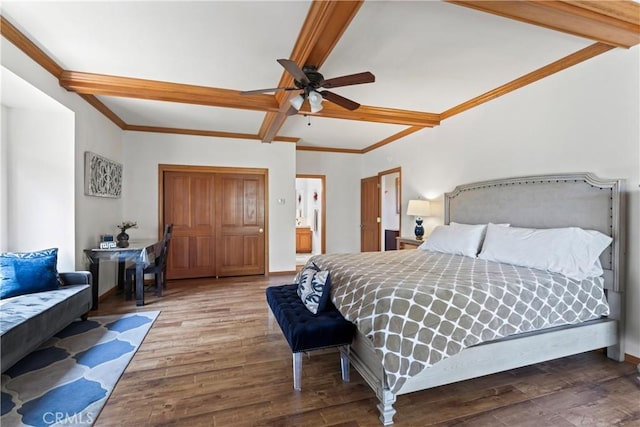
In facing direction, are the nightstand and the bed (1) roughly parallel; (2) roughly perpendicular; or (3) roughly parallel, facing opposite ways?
roughly parallel

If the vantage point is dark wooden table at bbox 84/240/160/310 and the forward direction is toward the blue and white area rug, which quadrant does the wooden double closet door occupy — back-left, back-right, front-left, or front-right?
back-left

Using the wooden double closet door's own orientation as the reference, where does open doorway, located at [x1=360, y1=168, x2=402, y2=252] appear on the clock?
The open doorway is roughly at 9 o'clock from the wooden double closet door.

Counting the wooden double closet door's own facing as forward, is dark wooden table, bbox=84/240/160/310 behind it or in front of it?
in front

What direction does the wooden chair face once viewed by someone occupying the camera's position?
facing to the left of the viewer

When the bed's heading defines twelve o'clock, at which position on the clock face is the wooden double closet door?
The wooden double closet door is roughly at 2 o'clock from the bed.

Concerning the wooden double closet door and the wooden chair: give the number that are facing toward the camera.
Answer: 1

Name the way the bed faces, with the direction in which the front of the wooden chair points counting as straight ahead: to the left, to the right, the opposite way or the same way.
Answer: the same way

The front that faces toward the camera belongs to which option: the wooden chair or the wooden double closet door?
the wooden double closet door

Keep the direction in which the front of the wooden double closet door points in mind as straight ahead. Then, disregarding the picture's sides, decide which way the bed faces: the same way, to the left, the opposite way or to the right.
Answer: to the right

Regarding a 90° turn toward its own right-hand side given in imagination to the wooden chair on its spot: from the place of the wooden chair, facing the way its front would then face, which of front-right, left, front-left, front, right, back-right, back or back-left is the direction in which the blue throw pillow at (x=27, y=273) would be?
back-left

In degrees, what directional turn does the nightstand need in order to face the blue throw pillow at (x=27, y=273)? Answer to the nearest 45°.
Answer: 0° — it already faces it

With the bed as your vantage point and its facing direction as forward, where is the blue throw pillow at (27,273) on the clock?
The blue throw pillow is roughly at 1 o'clock from the bed.

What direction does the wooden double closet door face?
toward the camera

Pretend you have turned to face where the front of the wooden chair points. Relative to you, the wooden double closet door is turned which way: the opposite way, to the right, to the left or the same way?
to the left

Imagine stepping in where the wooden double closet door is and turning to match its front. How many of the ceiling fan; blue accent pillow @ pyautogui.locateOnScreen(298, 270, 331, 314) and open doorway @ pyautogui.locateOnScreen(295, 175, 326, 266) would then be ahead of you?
2

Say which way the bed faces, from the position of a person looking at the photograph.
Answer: facing the viewer and to the left of the viewer

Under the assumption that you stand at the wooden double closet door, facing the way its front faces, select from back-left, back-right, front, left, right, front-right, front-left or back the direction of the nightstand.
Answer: front-left

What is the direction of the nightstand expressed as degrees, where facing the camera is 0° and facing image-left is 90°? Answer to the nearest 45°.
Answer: approximately 45°
